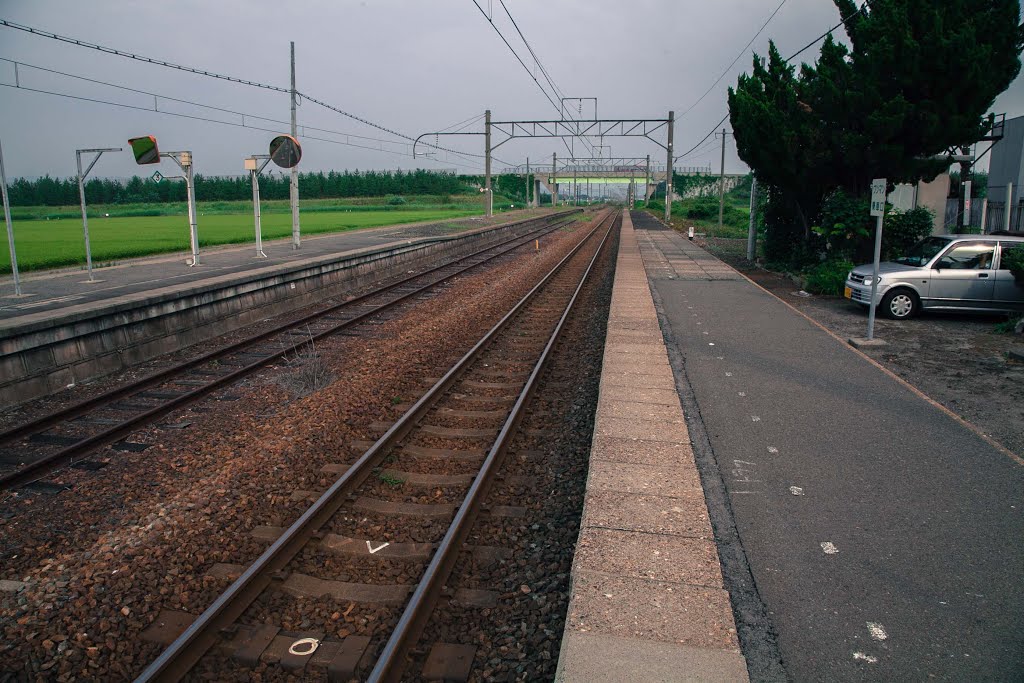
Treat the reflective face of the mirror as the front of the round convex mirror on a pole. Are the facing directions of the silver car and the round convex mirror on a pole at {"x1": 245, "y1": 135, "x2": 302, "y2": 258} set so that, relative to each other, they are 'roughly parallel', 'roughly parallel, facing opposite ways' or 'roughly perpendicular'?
roughly perpendicular

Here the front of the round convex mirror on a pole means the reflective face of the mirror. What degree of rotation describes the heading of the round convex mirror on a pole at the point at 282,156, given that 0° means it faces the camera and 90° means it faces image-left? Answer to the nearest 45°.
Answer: approximately 0°

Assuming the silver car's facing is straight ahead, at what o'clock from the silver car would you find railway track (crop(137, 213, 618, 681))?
The railway track is roughly at 11 o'clock from the silver car.

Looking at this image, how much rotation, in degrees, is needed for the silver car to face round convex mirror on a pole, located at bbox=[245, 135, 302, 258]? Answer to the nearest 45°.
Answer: approximately 45° to its right

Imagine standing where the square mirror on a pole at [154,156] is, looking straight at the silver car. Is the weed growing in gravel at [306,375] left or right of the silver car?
right

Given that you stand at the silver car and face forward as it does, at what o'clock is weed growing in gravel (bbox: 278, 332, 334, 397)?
The weed growing in gravel is roughly at 12 o'clock from the silver car.

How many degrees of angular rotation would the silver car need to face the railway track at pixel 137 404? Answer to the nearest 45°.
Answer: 0° — it already faces it

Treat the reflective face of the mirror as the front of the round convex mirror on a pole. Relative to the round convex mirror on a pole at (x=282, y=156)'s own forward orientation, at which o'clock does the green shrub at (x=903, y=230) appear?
The green shrub is roughly at 10 o'clock from the round convex mirror on a pole.
